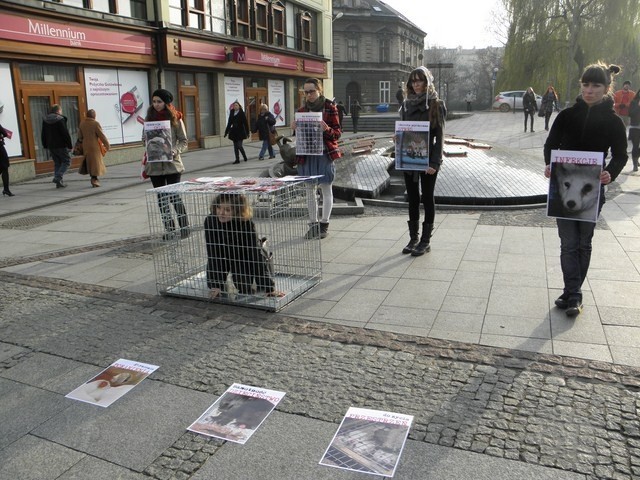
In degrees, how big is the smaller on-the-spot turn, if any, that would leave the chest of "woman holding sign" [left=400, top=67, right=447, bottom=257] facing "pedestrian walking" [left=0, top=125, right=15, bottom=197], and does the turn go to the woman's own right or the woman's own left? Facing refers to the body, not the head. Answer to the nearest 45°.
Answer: approximately 90° to the woman's own right

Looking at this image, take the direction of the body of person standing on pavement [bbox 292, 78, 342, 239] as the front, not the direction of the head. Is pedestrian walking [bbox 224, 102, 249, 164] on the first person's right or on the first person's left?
on the first person's right

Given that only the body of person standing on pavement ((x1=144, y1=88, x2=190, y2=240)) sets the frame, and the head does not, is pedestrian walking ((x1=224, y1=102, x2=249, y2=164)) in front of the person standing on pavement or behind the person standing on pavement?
behind

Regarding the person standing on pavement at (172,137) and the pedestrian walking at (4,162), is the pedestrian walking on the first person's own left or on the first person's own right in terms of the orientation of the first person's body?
on the first person's own right

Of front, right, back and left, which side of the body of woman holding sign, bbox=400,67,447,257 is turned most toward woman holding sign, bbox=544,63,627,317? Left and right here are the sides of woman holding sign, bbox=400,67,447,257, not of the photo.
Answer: left

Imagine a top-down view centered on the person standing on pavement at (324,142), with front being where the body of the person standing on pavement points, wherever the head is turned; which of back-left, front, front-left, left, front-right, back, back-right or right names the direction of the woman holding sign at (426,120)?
left

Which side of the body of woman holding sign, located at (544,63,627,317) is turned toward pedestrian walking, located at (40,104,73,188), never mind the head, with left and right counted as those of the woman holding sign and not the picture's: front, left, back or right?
right

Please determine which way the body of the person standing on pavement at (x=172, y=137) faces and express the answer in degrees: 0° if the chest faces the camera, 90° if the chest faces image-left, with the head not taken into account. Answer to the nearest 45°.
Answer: approximately 45°

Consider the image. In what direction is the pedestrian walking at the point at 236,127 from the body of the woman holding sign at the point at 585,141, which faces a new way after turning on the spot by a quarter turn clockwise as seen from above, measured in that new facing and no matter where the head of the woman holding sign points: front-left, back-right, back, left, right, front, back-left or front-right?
front

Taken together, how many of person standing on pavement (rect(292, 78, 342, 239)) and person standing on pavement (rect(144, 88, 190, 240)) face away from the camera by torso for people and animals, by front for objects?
0

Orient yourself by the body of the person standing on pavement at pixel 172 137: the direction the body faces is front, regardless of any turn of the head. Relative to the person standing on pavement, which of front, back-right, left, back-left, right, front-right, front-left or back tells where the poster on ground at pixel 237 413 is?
front-left

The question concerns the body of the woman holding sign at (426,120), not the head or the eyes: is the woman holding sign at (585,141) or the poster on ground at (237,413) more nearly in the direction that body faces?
the poster on ground

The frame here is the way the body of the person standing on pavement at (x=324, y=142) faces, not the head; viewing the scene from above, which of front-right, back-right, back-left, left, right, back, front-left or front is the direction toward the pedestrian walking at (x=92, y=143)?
right
